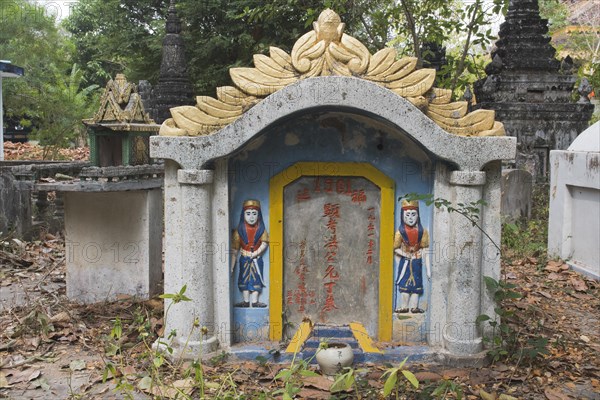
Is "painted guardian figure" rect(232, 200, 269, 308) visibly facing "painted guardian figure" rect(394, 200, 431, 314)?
no

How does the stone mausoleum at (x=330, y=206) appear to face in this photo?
toward the camera

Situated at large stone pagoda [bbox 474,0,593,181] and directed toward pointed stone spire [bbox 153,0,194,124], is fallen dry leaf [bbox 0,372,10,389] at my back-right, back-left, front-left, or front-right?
front-left

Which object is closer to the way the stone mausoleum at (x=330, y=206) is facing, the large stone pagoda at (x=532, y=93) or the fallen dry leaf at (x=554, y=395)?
the fallen dry leaf

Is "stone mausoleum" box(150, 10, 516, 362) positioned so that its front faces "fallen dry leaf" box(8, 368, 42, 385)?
no

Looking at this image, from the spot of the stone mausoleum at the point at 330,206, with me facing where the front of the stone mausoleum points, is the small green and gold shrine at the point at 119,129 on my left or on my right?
on my right

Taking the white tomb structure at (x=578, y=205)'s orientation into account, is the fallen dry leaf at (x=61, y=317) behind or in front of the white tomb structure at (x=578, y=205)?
in front

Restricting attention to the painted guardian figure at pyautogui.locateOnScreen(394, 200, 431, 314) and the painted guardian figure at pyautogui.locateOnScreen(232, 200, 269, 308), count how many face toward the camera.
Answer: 2

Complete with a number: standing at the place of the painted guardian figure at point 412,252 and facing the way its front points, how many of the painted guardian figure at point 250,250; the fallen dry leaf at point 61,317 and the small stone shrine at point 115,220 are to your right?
3

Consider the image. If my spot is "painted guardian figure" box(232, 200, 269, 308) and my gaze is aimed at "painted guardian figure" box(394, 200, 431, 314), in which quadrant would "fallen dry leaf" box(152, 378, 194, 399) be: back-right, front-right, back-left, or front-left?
back-right

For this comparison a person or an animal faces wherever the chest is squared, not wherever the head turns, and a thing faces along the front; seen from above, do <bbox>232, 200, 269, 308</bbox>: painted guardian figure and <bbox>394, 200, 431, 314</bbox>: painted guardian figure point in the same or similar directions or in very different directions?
same or similar directions

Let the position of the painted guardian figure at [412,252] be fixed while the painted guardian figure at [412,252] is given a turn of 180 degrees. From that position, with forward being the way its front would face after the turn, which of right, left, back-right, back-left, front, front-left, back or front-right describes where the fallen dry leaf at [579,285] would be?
front-right

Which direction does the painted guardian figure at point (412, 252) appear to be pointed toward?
toward the camera

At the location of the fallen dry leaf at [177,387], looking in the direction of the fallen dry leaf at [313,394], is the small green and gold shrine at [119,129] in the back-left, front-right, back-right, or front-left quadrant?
back-left
